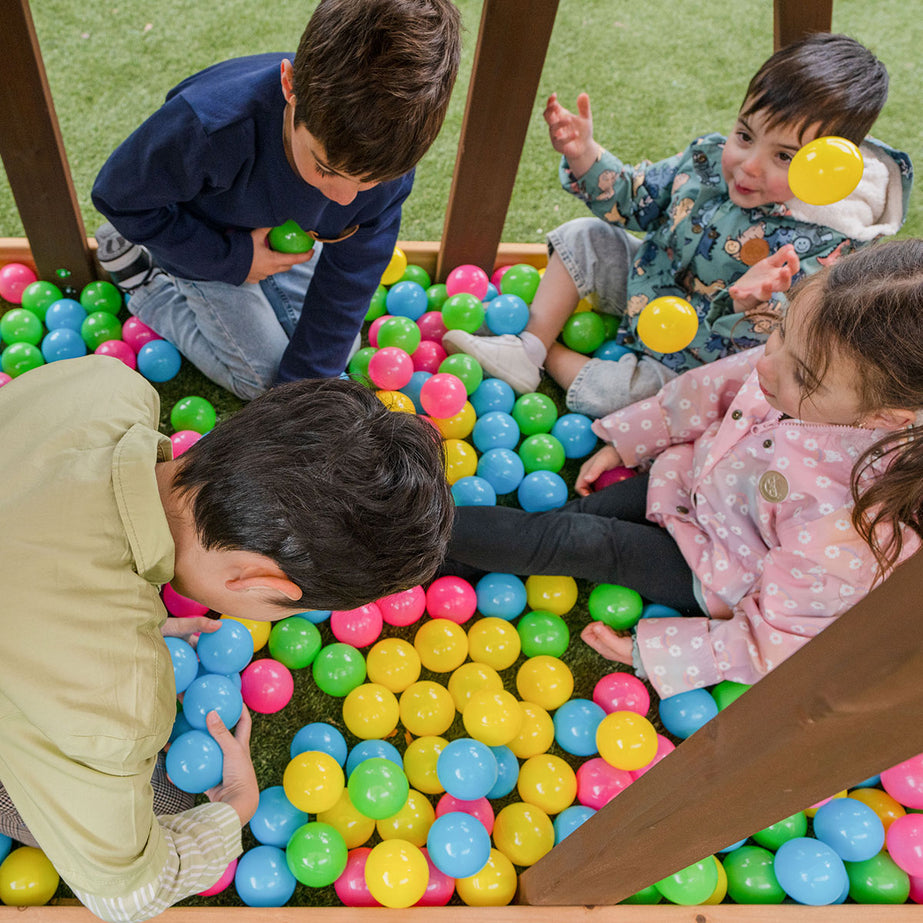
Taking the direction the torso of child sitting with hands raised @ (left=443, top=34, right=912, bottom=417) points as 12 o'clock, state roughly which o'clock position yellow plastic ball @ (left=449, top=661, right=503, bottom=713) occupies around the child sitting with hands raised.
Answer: The yellow plastic ball is roughly at 11 o'clock from the child sitting with hands raised.

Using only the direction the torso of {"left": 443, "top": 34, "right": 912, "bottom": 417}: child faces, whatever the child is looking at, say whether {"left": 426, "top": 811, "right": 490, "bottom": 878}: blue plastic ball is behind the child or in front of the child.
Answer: in front

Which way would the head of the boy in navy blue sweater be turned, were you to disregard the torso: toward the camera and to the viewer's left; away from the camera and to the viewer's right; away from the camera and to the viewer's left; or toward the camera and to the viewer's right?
toward the camera and to the viewer's right

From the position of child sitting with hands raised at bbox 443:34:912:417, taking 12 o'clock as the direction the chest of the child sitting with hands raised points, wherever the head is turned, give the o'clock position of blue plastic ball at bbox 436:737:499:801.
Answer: The blue plastic ball is roughly at 11 o'clock from the child sitting with hands raised.

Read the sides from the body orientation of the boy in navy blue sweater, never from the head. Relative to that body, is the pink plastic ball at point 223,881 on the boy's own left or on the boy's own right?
on the boy's own right

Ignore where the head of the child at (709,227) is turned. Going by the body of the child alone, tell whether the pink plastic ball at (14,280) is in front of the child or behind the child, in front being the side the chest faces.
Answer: in front

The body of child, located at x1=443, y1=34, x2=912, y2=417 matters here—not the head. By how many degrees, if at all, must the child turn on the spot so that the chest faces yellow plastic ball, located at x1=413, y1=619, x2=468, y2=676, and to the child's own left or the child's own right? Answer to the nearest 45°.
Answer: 0° — they already face it

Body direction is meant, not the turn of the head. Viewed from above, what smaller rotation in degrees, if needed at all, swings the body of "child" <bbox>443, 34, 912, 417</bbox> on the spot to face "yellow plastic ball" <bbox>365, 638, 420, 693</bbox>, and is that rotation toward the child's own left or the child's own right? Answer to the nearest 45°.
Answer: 0° — they already face it
